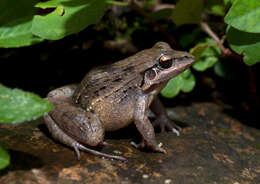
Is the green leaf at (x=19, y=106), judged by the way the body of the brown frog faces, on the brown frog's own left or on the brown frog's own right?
on the brown frog's own right

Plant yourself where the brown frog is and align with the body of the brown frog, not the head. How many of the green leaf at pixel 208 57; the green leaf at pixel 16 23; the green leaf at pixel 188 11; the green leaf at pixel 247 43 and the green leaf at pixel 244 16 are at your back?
1

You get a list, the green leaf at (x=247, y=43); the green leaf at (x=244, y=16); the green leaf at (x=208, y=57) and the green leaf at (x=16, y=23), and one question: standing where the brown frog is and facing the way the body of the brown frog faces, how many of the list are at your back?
1

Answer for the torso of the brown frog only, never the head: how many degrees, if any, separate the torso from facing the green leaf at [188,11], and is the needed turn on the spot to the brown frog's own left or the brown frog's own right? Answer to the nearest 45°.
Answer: approximately 45° to the brown frog's own left

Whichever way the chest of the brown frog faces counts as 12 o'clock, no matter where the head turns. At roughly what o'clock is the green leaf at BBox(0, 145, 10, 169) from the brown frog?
The green leaf is roughly at 4 o'clock from the brown frog.

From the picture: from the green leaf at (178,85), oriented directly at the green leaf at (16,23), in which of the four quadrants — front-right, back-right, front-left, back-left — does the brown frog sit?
front-left

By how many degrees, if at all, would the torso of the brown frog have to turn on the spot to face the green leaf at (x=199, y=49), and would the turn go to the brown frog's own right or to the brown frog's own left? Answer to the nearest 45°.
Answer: approximately 45° to the brown frog's own left

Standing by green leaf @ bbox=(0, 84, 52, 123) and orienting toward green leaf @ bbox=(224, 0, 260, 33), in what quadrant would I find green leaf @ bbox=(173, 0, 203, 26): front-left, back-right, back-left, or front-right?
front-left

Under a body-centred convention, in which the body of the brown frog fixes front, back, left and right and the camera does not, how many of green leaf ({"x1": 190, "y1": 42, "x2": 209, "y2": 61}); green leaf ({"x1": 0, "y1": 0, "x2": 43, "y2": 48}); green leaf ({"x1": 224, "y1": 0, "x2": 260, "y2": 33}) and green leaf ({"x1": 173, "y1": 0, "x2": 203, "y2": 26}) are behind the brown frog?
1

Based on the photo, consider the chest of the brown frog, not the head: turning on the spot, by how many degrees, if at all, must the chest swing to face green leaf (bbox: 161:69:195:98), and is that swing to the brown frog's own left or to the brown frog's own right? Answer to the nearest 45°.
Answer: approximately 45° to the brown frog's own left

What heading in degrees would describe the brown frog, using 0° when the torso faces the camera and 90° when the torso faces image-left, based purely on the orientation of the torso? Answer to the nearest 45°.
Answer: approximately 270°

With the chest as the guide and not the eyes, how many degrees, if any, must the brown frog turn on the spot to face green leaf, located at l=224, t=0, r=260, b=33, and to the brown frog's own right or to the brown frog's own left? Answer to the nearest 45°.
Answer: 0° — it already faces it

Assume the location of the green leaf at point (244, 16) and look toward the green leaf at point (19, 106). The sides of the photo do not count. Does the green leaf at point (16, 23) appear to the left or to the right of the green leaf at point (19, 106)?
right
